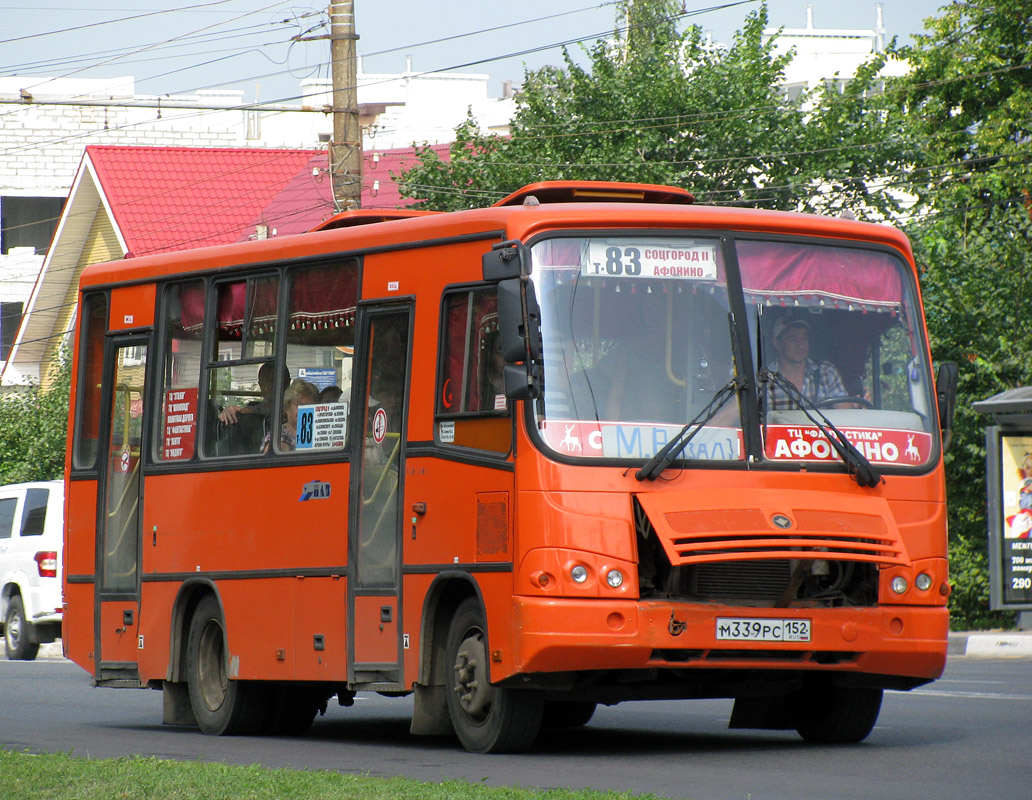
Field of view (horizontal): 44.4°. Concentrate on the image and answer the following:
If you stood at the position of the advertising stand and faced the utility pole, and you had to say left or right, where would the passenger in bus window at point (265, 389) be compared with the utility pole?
left

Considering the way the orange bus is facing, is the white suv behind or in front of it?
behind

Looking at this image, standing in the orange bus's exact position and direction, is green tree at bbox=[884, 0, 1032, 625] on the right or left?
on its left

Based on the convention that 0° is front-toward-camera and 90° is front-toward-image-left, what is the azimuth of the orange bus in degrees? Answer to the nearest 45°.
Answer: approximately 315°

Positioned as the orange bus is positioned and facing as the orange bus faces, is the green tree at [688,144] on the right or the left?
on its left

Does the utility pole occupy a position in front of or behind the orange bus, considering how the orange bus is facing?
behind

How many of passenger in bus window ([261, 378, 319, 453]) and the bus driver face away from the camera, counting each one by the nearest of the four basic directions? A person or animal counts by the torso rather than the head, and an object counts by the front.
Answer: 0

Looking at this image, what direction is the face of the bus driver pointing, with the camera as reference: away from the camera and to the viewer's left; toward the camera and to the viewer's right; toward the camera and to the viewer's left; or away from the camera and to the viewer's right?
toward the camera and to the viewer's right

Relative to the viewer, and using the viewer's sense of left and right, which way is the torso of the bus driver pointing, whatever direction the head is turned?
facing the viewer and to the right of the viewer

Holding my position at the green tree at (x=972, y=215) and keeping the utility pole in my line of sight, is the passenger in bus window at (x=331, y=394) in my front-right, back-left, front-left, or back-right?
front-left

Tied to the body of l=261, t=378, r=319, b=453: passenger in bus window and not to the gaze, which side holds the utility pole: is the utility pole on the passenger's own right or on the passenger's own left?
on the passenger's own left

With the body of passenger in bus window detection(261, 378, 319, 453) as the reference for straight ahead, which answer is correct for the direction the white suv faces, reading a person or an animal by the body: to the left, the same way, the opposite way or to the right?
the opposite way
